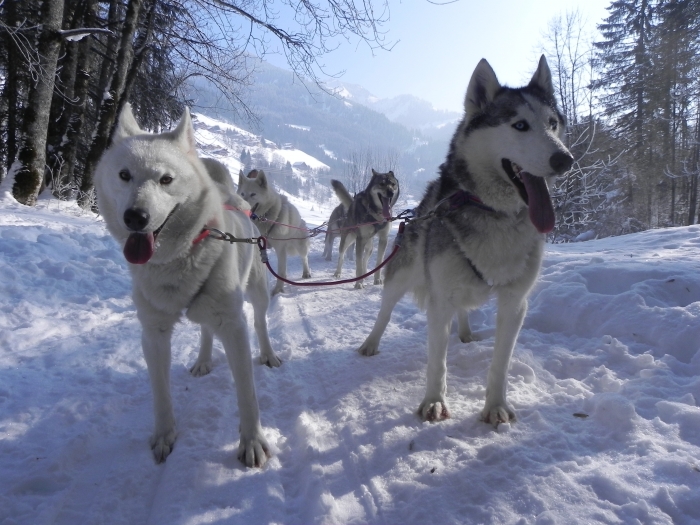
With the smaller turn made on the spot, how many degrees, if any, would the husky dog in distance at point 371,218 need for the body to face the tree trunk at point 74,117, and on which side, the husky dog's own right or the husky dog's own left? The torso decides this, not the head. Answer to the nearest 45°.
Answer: approximately 135° to the husky dog's own right

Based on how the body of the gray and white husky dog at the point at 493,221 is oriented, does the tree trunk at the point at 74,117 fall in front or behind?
behind

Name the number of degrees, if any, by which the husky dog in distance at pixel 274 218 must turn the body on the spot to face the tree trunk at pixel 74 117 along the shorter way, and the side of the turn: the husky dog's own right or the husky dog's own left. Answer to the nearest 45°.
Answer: approximately 90° to the husky dog's own right

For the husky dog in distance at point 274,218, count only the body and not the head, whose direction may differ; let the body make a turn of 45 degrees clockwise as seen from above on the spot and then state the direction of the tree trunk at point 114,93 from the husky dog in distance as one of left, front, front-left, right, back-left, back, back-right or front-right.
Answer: front-right

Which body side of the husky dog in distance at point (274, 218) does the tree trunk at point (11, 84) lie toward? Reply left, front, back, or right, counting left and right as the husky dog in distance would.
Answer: right

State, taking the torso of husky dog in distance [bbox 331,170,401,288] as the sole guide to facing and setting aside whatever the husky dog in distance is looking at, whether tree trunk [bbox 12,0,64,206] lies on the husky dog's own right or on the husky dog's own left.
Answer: on the husky dog's own right

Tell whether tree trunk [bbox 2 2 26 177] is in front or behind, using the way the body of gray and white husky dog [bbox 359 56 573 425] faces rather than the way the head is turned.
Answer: behind

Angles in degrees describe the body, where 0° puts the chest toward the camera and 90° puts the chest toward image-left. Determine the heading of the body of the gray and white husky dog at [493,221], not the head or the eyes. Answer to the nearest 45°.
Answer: approximately 315°

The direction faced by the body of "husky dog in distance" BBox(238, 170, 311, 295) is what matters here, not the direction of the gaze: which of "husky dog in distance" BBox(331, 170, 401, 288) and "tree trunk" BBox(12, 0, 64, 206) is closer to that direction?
the tree trunk

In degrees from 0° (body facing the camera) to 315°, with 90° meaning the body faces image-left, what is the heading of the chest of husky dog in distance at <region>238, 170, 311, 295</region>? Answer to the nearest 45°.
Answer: approximately 45°

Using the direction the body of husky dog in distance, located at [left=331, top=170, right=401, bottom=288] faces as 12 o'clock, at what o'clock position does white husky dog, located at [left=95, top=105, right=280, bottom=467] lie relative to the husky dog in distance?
The white husky dog is roughly at 2 o'clock from the husky dog in distance.
